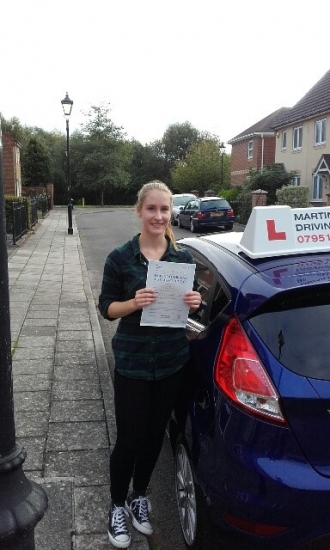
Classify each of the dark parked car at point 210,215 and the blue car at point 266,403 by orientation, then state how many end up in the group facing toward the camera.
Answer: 0

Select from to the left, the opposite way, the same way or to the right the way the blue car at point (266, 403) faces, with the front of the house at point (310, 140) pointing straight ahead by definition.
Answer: to the right

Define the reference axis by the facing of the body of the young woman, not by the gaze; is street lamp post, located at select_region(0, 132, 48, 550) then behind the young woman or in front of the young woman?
in front

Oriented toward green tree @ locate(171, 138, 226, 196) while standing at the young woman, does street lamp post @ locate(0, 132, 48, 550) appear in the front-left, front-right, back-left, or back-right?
back-left

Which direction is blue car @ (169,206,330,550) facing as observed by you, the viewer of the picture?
facing away from the viewer and to the left of the viewer

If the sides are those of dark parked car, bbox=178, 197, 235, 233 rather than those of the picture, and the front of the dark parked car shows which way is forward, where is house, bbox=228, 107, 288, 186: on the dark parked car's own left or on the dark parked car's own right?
on the dark parked car's own right

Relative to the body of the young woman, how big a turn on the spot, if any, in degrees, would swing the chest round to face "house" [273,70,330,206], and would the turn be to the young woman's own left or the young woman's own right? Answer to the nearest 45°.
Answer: approximately 180°

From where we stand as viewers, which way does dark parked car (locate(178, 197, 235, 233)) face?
facing away from the viewer and to the left of the viewer
